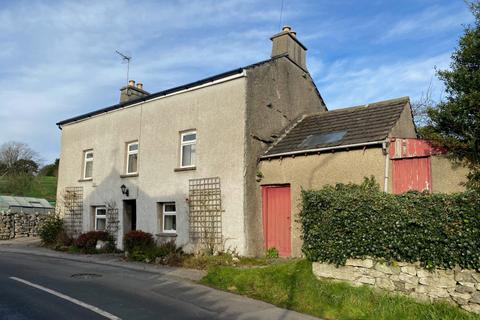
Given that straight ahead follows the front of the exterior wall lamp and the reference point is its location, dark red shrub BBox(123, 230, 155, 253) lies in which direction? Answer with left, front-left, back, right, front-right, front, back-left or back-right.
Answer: front-left

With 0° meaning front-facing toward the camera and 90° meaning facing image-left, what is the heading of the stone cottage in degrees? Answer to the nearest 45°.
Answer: approximately 45°

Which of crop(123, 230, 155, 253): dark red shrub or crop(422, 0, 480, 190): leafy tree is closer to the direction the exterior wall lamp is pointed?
the dark red shrub

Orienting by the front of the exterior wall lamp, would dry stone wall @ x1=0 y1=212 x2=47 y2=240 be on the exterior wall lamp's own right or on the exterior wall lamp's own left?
on the exterior wall lamp's own right

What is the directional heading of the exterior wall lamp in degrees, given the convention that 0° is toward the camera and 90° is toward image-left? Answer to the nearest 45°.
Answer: approximately 45°

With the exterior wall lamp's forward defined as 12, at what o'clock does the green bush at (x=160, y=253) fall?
The green bush is roughly at 10 o'clock from the exterior wall lamp.

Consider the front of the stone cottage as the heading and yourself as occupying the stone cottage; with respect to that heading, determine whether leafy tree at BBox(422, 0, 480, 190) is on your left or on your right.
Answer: on your left

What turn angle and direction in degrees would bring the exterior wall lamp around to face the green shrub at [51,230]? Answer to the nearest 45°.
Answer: approximately 90° to its right

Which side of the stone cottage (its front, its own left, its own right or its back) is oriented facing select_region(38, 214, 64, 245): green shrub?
right
